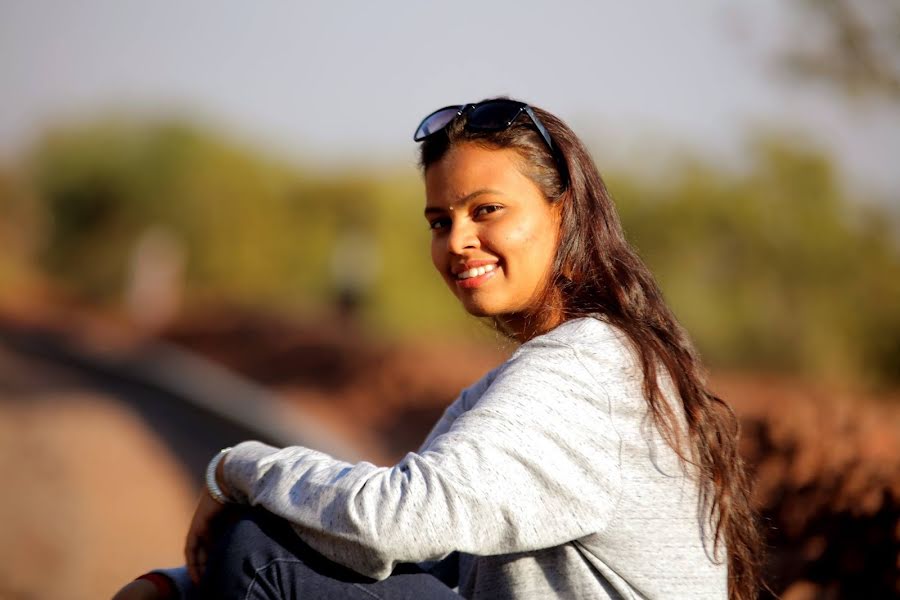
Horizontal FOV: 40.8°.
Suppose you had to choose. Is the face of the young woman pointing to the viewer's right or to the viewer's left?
to the viewer's left

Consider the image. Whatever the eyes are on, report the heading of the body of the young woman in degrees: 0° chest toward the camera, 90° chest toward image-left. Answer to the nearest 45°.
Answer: approximately 90°

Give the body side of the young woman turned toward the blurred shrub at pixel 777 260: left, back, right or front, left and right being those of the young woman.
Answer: right

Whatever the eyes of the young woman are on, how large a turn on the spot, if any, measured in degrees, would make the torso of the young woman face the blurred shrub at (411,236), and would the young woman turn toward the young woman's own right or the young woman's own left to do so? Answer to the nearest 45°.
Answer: approximately 90° to the young woman's own right
